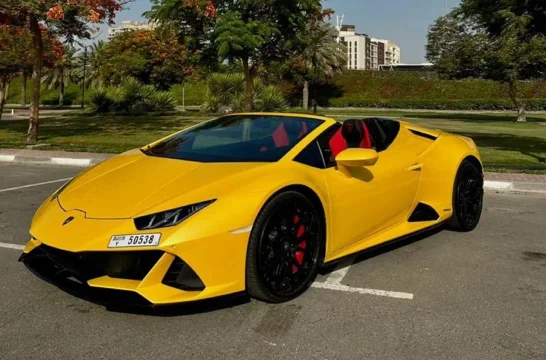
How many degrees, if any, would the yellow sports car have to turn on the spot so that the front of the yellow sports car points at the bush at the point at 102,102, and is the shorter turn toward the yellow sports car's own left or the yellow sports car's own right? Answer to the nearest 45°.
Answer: approximately 135° to the yellow sports car's own right

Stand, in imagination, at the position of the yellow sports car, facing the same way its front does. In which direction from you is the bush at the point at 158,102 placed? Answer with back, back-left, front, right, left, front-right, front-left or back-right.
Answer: back-right

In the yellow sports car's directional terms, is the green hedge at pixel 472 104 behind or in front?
behind

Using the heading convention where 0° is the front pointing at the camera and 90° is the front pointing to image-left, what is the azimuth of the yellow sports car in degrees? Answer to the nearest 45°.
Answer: approximately 45°

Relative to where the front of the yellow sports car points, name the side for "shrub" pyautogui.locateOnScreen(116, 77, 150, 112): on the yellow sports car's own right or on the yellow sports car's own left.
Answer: on the yellow sports car's own right

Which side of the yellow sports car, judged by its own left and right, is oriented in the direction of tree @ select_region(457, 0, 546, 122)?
back

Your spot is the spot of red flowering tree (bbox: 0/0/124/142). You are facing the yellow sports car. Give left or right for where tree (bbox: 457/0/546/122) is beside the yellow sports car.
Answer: left
